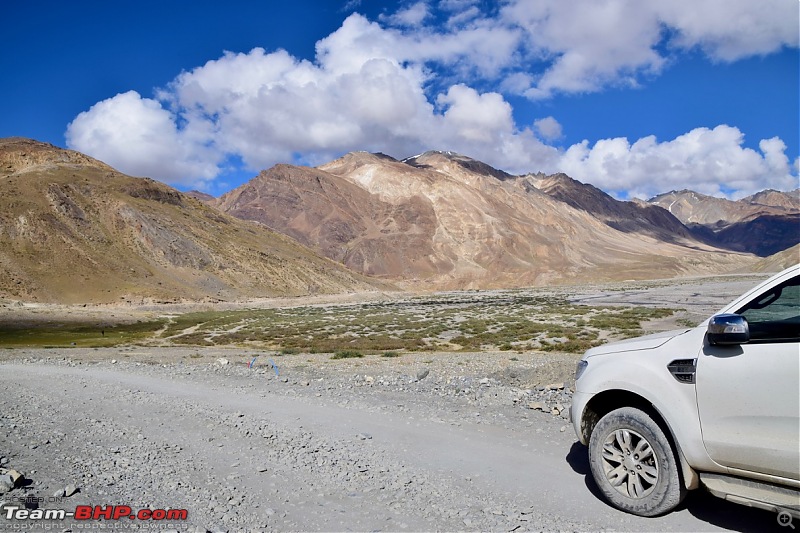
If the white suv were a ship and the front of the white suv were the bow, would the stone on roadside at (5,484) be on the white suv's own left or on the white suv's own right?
on the white suv's own left

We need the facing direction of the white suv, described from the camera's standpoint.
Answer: facing away from the viewer and to the left of the viewer
